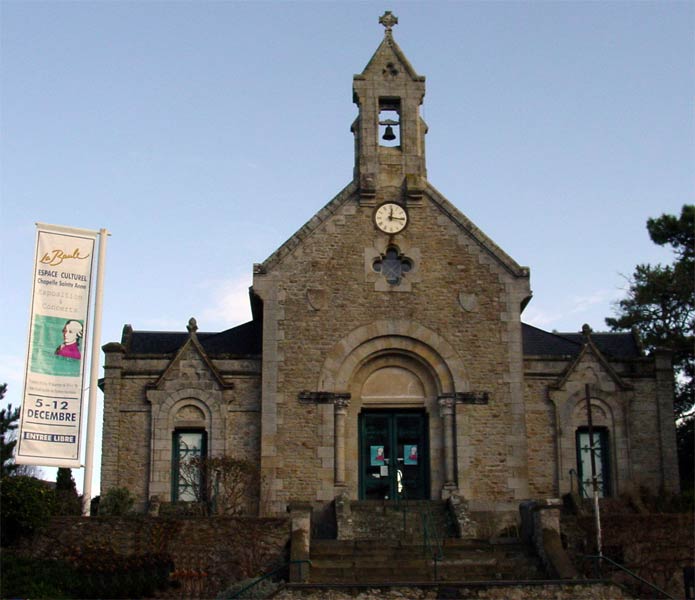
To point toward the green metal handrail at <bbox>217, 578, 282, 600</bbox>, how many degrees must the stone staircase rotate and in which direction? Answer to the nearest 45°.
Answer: approximately 45° to its right

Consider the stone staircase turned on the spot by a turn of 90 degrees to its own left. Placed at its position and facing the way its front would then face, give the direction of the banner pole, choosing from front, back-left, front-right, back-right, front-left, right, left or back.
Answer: back

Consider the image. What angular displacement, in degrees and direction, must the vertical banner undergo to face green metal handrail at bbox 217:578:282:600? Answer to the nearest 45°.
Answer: approximately 45° to its left

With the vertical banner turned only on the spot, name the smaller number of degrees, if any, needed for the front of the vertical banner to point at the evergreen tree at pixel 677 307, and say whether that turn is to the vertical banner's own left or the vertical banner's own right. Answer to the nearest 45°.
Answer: approximately 90° to the vertical banner's own left

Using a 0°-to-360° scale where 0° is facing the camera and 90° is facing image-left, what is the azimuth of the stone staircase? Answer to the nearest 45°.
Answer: approximately 0°

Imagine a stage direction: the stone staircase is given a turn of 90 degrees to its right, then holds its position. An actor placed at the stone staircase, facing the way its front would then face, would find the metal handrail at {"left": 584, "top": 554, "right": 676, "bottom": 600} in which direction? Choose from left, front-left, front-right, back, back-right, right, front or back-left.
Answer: back

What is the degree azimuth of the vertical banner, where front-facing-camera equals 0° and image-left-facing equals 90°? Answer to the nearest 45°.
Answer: approximately 0°
